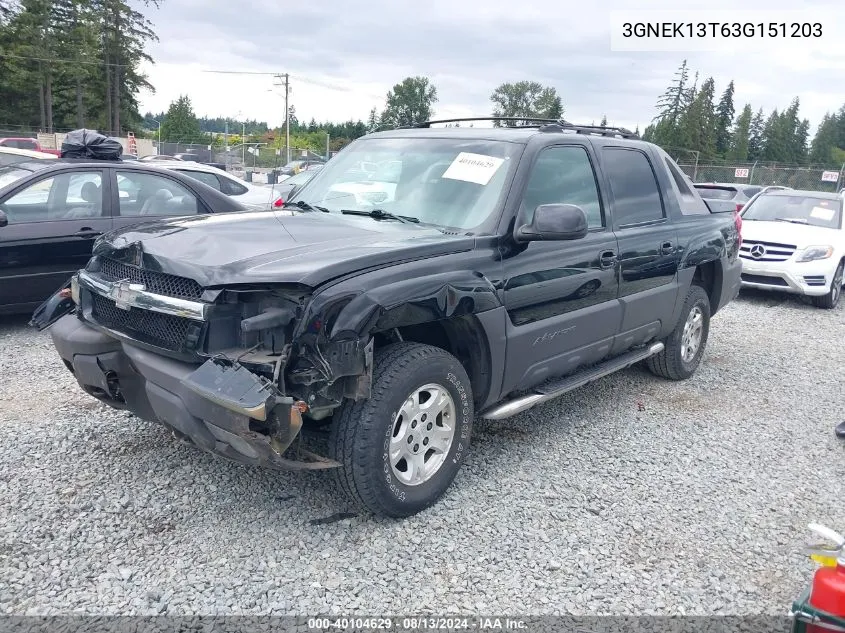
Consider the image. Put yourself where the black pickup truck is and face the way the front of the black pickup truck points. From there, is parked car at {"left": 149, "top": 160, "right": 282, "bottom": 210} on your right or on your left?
on your right

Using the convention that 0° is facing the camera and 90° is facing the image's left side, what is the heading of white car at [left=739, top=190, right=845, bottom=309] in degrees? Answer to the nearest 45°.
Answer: approximately 45°

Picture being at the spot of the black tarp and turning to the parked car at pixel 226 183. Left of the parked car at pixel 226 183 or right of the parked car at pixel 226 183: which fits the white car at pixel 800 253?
right

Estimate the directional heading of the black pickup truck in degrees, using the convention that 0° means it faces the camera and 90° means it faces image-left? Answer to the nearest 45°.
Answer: approximately 45°

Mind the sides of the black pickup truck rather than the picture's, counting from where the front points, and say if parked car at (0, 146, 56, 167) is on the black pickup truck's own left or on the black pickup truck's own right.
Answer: on the black pickup truck's own right
